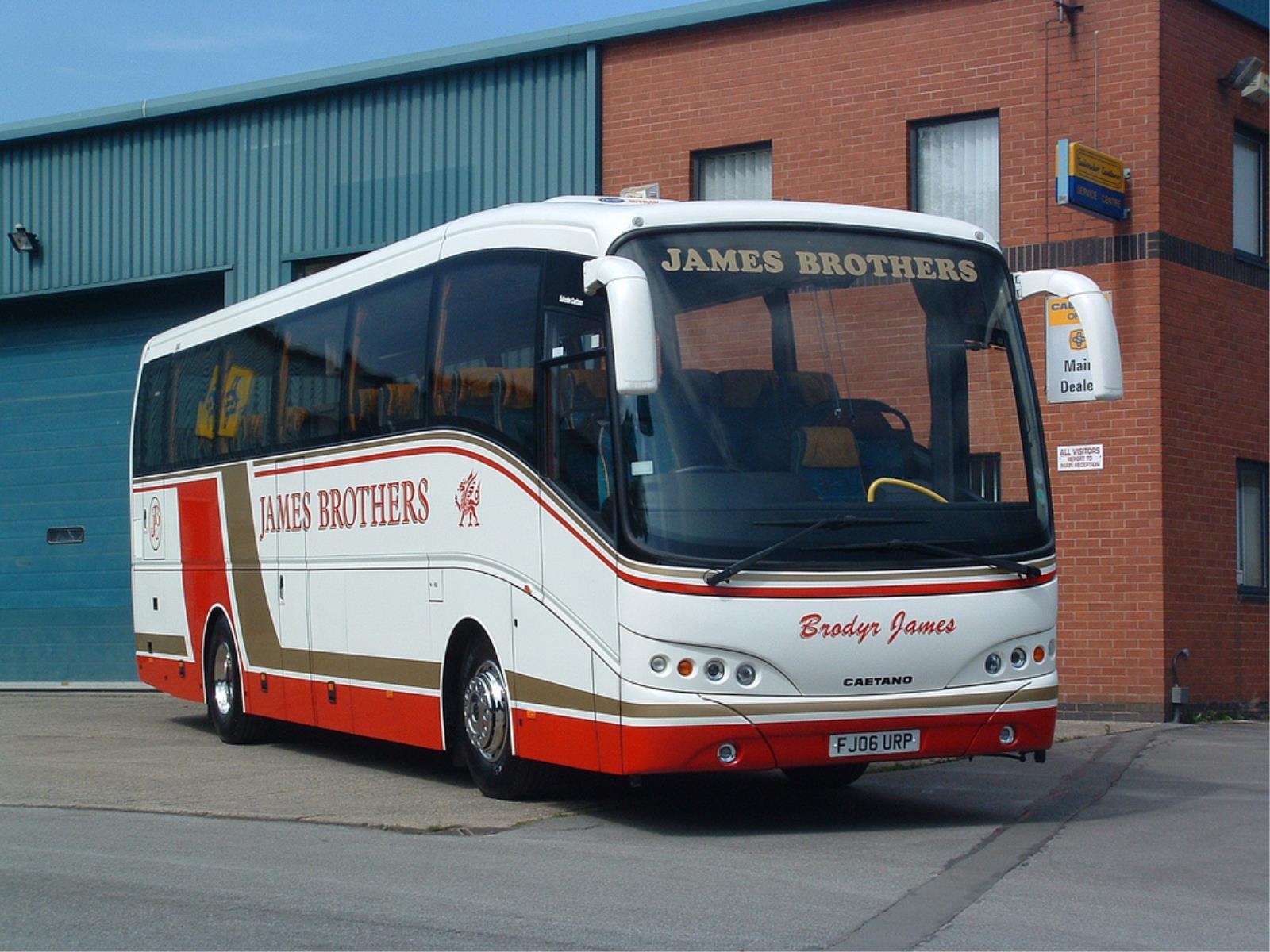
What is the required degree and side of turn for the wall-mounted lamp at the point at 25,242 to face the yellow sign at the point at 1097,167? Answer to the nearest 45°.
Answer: approximately 90° to its left

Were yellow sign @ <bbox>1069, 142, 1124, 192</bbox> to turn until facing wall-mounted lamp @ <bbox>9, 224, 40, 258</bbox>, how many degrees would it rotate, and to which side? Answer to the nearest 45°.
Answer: approximately 135° to its right

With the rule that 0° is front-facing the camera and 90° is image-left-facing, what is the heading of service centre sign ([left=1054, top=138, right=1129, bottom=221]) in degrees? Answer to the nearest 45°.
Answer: approximately 315°

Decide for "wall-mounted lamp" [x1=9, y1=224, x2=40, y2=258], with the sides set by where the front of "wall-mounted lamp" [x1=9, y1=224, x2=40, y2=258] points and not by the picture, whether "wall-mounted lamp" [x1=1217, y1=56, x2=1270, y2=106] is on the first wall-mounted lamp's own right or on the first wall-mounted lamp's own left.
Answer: on the first wall-mounted lamp's own left

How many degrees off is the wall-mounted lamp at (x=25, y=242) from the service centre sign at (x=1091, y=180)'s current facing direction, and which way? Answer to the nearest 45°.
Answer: approximately 135° to its right

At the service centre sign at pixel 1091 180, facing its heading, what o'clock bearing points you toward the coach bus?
The coach bus is roughly at 2 o'clock from the service centre sign.

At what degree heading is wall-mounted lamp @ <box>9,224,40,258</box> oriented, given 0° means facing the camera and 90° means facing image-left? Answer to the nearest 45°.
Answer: approximately 45°

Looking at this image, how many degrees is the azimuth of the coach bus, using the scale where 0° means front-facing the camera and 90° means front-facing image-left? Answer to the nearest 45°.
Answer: approximately 315°

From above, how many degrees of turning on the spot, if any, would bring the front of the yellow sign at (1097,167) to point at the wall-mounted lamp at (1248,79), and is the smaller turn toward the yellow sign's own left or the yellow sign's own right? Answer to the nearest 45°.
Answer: approximately 90° to the yellow sign's own left
